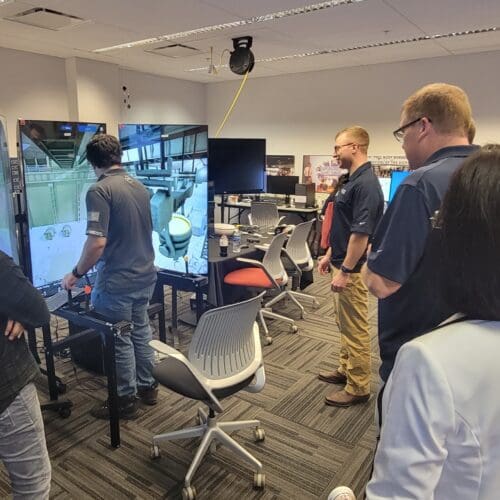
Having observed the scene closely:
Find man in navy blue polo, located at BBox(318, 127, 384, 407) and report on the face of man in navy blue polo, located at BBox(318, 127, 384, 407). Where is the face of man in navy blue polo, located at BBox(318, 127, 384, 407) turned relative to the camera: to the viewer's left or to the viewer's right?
to the viewer's left

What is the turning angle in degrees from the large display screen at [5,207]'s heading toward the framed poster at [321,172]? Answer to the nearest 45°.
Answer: approximately 90° to its left

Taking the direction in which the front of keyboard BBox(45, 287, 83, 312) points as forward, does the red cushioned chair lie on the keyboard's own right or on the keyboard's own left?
on the keyboard's own left

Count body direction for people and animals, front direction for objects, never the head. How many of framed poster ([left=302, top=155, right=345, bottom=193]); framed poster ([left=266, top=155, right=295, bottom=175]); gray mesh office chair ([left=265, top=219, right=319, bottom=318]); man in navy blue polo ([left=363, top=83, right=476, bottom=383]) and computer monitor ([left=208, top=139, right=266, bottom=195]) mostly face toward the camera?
3

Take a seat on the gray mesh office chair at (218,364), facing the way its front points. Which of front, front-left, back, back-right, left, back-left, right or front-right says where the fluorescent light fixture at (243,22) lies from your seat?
front-right

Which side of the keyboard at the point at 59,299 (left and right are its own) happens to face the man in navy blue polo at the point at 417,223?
front

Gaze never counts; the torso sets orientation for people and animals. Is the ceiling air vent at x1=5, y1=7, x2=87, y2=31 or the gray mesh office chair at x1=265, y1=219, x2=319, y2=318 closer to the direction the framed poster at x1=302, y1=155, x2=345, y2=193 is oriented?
the gray mesh office chair

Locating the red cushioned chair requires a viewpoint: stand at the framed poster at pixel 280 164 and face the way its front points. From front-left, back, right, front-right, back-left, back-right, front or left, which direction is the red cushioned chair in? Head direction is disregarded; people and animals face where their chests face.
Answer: front

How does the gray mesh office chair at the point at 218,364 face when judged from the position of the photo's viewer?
facing away from the viewer and to the left of the viewer

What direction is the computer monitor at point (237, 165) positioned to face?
toward the camera

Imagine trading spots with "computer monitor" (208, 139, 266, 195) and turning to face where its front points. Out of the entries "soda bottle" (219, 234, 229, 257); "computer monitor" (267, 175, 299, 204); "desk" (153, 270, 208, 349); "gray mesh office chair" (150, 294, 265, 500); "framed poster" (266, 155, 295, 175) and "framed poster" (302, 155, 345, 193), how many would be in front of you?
3
